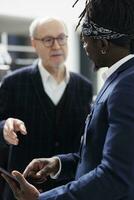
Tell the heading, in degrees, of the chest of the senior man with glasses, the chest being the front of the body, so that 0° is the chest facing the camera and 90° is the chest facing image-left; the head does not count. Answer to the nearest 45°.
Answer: approximately 315°

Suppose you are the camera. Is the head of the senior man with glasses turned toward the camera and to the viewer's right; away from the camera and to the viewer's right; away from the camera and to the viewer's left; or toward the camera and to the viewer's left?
toward the camera and to the viewer's right
